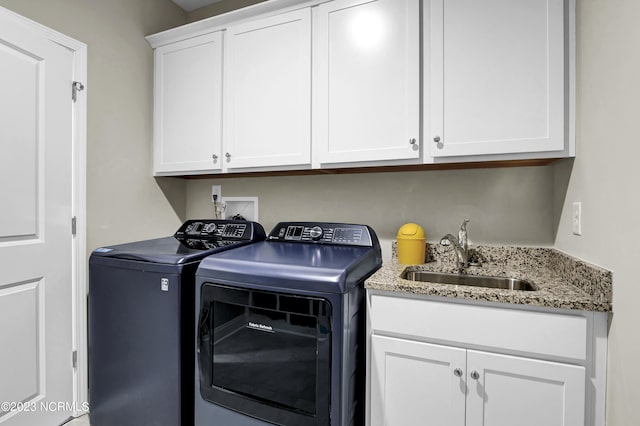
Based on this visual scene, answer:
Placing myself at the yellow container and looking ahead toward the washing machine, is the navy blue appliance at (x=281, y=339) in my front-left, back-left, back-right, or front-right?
front-left

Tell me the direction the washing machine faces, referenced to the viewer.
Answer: facing the viewer and to the left of the viewer

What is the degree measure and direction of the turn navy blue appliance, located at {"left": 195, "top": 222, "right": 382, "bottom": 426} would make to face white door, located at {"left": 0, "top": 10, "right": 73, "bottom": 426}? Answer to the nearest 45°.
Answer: approximately 45° to its right

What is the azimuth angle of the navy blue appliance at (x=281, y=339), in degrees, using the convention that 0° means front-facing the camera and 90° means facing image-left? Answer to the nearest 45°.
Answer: approximately 45°

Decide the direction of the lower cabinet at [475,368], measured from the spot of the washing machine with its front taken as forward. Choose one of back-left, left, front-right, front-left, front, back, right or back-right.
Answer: left

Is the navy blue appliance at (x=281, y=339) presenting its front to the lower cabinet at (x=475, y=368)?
no

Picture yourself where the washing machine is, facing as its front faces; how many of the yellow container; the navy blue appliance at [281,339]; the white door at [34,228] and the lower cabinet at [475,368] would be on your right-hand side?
1

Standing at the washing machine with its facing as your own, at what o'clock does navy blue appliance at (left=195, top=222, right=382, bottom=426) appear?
The navy blue appliance is roughly at 9 o'clock from the washing machine.

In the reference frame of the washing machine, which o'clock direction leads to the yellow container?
The yellow container is roughly at 8 o'clock from the washing machine.

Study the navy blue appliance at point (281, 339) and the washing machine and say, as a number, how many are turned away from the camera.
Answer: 0

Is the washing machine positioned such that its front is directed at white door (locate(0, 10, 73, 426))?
no

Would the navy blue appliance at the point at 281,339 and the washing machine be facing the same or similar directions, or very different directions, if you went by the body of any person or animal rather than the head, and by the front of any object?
same or similar directions
